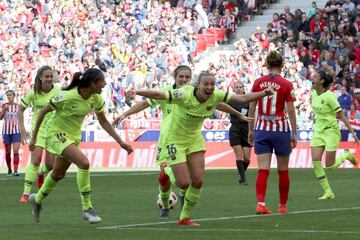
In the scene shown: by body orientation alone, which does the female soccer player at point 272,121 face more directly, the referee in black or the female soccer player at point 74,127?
the referee in black

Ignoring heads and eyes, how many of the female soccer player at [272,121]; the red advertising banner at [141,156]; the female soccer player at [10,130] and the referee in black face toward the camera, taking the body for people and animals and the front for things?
3

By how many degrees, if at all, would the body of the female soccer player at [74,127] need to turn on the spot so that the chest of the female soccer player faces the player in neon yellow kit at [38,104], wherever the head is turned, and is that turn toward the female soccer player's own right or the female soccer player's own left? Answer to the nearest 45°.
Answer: approximately 135° to the female soccer player's own left

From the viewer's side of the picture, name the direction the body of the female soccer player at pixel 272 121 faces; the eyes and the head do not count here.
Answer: away from the camera

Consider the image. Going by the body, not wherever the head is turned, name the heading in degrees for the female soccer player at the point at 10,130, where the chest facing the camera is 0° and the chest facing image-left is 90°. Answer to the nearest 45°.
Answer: approximately 0°

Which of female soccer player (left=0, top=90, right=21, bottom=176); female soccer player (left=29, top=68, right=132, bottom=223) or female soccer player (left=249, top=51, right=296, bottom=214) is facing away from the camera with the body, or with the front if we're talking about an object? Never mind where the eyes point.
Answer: female soccer player (left=249, top=51, right=296, bottom=214)

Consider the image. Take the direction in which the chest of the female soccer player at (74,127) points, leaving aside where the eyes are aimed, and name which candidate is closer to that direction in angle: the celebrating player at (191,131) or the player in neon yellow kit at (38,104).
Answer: the celebrating player

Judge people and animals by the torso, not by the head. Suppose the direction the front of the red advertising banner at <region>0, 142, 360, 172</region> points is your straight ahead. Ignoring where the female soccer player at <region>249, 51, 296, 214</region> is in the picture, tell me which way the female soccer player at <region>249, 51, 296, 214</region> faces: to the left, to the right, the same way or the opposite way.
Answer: the opposite way

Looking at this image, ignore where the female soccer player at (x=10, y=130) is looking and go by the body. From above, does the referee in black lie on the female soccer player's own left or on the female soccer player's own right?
on the female soccer player's own left
